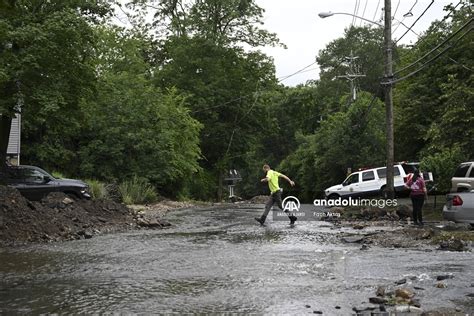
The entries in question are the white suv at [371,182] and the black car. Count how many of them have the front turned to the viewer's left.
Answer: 1

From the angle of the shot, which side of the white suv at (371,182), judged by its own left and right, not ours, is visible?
left

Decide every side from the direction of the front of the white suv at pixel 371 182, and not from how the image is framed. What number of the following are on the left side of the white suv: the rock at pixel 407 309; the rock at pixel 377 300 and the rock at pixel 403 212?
3

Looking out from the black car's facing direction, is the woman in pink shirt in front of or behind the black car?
in front

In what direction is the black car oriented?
to the viewer's right

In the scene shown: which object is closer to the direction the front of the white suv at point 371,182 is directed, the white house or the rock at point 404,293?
the white house

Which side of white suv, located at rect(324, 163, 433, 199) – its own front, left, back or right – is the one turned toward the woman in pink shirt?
left

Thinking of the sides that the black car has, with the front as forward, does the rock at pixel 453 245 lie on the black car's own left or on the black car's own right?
on the black car's own right

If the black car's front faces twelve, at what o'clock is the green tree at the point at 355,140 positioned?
The green tree is roughly at 11 o'clock from the black car.

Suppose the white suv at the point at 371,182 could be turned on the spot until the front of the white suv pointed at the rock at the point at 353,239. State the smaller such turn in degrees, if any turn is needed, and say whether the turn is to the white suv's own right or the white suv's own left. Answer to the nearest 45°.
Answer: approximately 90° to the white suv's own left

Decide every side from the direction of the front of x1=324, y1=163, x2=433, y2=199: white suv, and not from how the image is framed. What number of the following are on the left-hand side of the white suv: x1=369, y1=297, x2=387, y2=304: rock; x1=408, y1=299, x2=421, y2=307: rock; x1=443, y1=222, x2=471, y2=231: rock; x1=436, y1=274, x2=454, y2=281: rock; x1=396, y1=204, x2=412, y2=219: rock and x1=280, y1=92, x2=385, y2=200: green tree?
5

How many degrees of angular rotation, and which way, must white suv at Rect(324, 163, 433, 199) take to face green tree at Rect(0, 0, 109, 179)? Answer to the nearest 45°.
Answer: approximately 45° to its left
